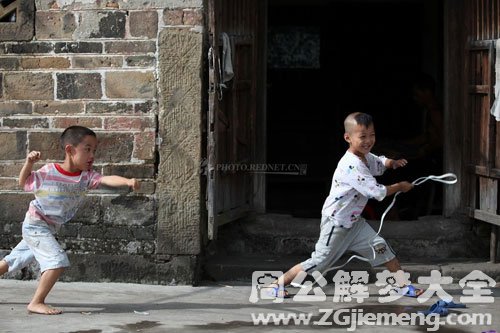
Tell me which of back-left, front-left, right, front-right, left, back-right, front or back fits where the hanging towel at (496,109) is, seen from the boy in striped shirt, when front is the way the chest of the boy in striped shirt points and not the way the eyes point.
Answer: front-left

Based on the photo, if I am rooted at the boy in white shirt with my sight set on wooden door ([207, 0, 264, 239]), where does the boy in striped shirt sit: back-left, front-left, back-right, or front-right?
front-left

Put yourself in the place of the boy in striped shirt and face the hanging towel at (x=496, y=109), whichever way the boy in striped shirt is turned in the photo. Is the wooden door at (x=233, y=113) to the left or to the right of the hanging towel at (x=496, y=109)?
left

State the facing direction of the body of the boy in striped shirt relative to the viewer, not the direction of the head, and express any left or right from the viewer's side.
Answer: facing the viewer and to the right of the viewer

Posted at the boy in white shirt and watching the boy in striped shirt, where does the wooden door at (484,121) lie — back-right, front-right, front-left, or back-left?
back-right

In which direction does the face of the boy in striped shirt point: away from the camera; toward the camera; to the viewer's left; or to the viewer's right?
to the viewer's right

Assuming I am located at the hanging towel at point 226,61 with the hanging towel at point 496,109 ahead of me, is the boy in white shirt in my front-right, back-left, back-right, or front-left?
front-right

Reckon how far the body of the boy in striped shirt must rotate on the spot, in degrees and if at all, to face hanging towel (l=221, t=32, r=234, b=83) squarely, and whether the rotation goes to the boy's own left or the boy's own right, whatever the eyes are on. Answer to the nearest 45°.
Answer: approximately 90° to the boy's own left

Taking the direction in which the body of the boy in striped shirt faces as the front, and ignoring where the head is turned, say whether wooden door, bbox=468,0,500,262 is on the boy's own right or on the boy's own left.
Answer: on the boy's own left

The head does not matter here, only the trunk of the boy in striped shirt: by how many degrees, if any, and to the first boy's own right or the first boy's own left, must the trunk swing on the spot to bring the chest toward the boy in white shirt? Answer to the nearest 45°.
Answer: approximately 45° to the first boy's own left

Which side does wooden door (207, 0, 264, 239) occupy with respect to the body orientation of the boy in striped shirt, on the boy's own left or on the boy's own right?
on the boy's own left
